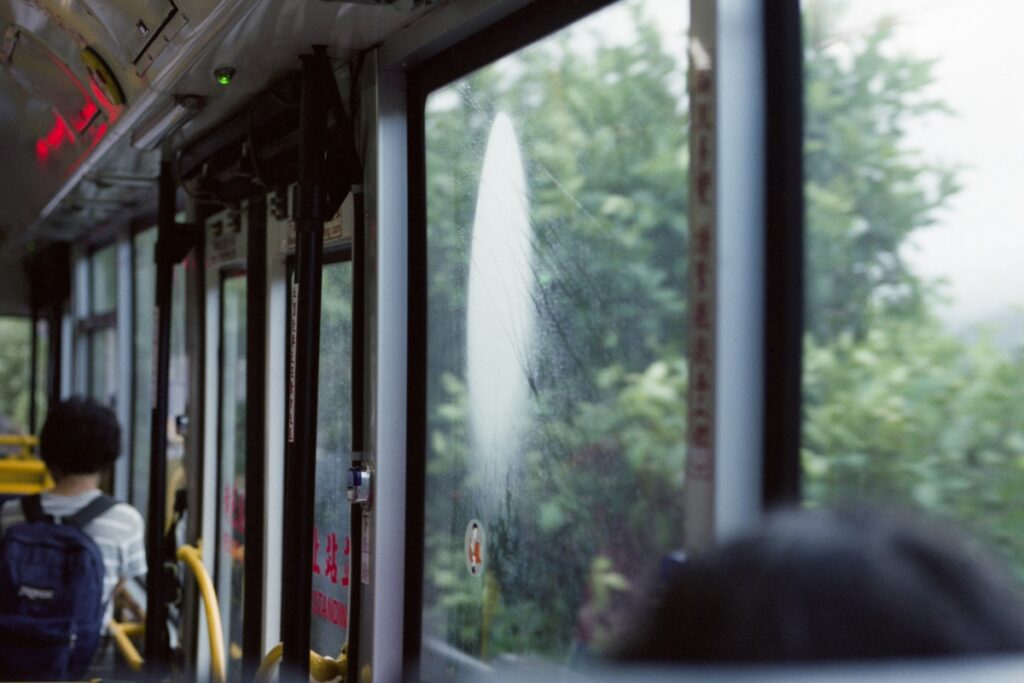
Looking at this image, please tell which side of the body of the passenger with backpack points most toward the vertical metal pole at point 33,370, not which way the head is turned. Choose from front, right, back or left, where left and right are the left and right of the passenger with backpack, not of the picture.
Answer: front

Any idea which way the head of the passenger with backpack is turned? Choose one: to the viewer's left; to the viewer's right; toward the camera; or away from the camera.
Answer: away from the camera

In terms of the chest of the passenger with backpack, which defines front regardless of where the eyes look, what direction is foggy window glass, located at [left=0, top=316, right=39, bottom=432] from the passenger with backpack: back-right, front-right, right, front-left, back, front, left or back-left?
front

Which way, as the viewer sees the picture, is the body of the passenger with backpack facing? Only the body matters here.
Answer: away from the camera

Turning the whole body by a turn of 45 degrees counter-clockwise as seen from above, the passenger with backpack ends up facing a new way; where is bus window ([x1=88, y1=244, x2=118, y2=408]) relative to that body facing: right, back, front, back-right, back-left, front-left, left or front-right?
front-right

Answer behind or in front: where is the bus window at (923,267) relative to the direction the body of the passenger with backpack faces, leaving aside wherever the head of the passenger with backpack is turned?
behind

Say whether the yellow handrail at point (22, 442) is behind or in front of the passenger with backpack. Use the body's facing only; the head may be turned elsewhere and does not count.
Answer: in front

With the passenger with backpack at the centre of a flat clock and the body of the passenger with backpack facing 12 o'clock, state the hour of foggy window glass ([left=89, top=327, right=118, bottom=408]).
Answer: The foggy window glass is roughly at 12 o'clock from the passenger with backpack.

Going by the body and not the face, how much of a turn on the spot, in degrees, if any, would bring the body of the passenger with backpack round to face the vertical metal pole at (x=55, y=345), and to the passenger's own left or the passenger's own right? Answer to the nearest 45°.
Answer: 0° — they already face it

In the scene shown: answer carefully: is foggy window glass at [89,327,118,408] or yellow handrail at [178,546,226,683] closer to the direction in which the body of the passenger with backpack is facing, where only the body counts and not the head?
the foggy window glass

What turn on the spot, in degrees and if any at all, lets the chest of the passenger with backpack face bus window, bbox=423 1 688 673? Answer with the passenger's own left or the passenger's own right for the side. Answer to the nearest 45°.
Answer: approximately 135° to the passenger's own right

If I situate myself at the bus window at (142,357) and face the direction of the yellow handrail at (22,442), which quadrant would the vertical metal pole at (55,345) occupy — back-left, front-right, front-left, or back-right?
front-right

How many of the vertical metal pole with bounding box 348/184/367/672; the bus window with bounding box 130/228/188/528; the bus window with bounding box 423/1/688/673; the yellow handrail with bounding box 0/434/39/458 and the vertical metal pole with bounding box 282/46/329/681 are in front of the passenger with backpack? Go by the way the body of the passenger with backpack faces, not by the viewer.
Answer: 2

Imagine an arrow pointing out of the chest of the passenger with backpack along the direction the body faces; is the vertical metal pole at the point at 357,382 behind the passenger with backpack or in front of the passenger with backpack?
behind
